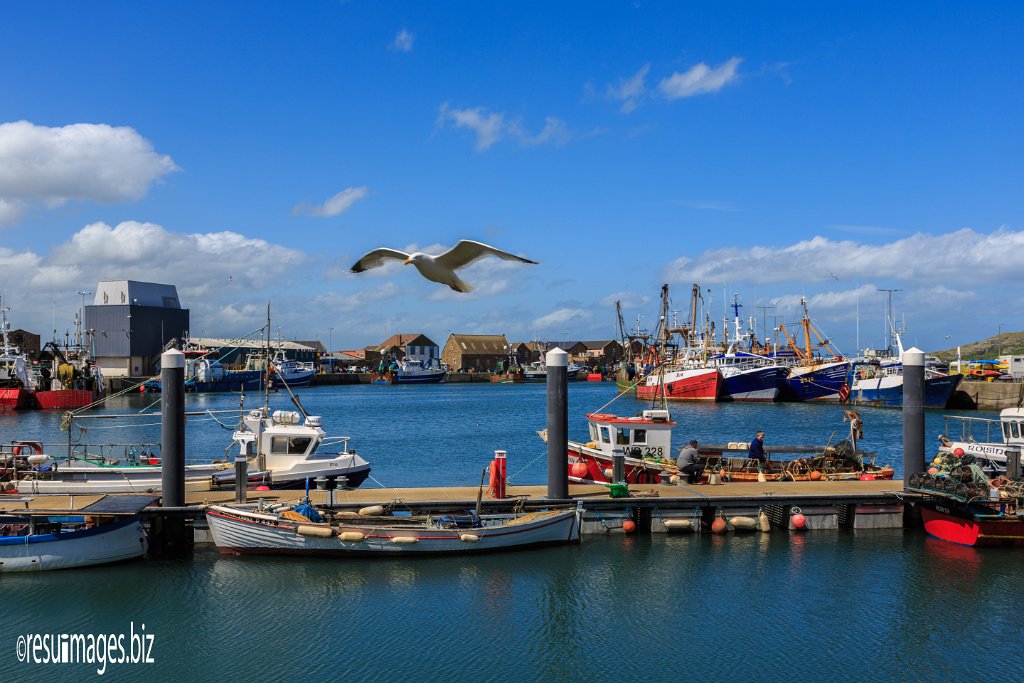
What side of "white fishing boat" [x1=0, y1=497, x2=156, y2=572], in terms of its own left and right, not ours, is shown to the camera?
right

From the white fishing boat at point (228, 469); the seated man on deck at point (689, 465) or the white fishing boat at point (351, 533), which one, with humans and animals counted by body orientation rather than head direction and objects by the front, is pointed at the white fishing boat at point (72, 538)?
the white fishing boat at point (351, 533)

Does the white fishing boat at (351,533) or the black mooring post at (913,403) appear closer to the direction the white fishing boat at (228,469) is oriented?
the black mooring post

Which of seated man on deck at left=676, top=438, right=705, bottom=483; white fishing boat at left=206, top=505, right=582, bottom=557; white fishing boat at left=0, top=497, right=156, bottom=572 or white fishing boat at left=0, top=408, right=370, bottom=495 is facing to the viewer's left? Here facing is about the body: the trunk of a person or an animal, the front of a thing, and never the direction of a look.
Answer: white fishing boat at left=206, top=505, right=582, bottom=557

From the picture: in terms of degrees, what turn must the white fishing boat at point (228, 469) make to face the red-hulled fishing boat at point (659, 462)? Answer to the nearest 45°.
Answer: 0° — it already faces it

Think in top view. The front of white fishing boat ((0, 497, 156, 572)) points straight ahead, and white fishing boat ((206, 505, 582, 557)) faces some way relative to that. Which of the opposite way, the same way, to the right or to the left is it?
the opposite way

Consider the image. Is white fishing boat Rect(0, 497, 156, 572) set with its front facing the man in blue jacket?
yes

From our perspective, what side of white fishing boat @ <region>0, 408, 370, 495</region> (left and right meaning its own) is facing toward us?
right

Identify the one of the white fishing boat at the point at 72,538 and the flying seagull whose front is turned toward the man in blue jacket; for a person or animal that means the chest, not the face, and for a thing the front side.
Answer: the white fishing boat

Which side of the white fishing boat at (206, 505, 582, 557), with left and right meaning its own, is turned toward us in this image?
left
